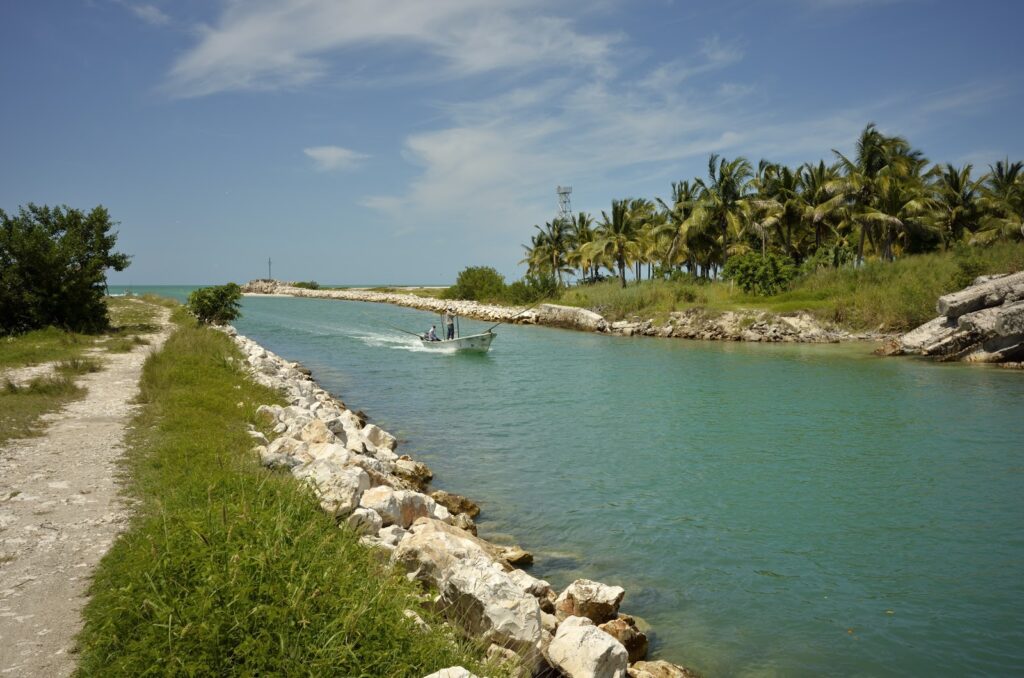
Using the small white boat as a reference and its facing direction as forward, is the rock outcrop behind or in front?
in front

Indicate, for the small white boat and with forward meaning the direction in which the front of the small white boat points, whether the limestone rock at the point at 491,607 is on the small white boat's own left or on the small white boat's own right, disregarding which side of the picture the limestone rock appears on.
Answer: on the small white boat's own right

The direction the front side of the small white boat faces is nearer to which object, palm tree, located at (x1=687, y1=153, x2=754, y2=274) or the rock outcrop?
the rock outcrop

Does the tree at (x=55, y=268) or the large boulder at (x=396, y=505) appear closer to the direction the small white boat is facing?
the large boulder

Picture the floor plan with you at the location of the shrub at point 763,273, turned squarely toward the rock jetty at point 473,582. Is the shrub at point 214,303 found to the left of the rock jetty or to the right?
right

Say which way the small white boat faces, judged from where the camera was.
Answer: facing the viewer and to the right of the viewer

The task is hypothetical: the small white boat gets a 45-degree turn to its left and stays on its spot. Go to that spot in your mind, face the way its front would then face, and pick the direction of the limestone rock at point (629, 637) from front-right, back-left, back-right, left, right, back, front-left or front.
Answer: right

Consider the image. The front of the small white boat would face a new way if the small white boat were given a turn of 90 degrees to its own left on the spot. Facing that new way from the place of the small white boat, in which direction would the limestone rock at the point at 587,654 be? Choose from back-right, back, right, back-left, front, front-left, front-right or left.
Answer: back-right

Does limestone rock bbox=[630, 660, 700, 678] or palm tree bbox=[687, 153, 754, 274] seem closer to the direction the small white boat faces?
the limestone rock

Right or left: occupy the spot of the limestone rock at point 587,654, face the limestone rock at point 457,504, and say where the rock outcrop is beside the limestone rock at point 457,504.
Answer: right

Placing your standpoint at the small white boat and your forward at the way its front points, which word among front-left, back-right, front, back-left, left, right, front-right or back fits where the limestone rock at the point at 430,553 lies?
front-right

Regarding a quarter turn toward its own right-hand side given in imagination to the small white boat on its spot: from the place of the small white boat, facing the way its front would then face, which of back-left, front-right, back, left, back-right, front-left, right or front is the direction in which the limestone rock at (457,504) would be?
front-left

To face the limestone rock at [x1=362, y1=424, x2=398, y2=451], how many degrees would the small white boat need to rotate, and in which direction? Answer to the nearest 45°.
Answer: approximately 45° to its right

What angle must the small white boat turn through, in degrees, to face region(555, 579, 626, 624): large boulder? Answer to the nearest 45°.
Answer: approximately 45° to its right

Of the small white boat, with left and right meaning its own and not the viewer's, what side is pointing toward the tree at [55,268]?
right

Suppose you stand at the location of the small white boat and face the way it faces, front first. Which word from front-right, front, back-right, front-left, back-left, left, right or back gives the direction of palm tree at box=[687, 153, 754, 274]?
left

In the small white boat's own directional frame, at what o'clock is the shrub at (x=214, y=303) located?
The shrub is roughly at 5 o'clock from the small white boat.

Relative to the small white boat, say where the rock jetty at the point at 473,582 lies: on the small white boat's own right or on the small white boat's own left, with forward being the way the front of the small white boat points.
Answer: on the small white boat's own right
